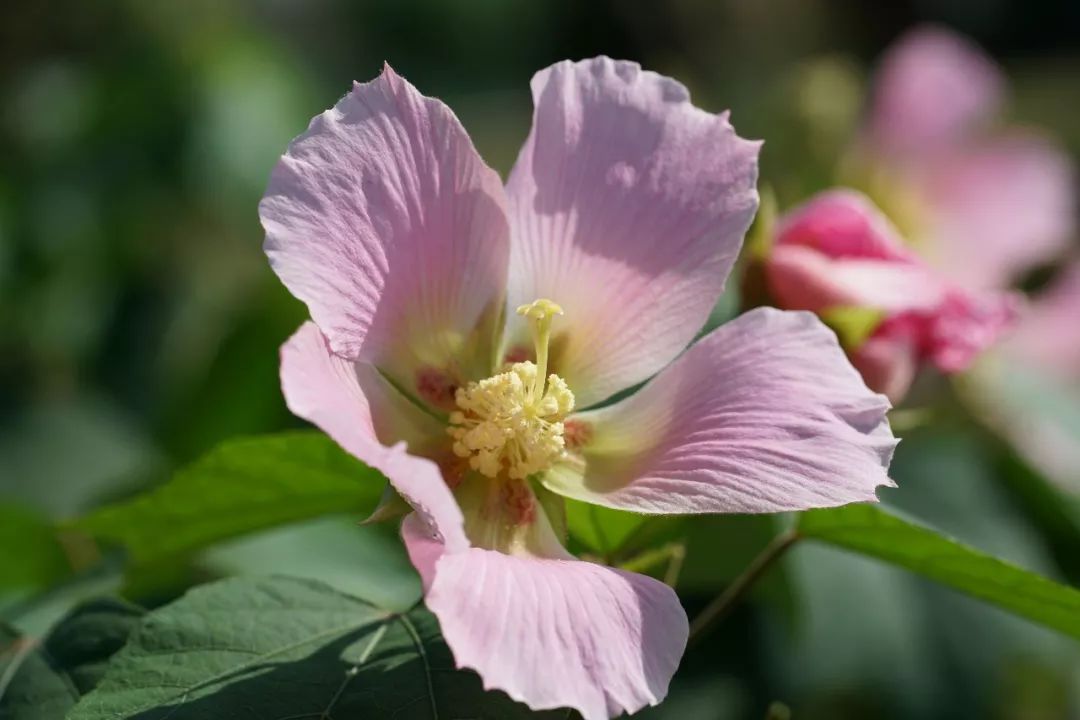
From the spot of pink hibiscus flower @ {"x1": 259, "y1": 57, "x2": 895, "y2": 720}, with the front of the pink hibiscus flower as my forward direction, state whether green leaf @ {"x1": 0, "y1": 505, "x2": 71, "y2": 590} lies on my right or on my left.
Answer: on my right

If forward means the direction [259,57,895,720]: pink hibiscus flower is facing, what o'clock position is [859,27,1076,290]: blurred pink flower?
The blurred pink flower is roughly at 7 o'clock from the pink hibiscus flower.

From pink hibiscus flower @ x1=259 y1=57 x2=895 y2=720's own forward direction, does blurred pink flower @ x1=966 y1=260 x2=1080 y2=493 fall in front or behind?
behind

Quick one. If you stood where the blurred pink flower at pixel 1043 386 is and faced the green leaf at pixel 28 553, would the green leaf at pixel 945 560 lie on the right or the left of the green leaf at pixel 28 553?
left
